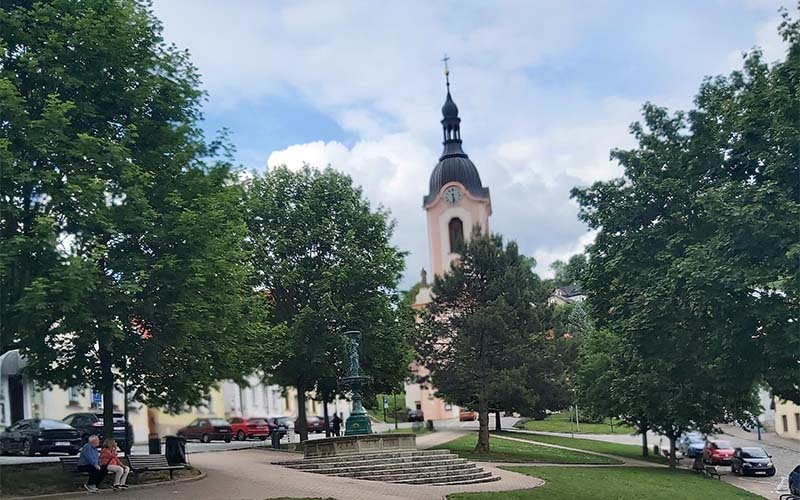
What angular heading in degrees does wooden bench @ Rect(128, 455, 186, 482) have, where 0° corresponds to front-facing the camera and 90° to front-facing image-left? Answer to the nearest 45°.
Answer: approximately 315°

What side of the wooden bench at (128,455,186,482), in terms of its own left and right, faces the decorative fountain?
left

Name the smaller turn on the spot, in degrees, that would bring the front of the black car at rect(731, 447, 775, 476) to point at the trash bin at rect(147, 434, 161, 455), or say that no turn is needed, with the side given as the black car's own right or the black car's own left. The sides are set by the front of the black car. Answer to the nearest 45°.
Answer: approximately 90° to the black car's own right

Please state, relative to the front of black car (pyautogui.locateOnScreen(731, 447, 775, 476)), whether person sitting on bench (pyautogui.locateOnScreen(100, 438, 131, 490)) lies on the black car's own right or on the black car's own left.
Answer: on the black car's own right

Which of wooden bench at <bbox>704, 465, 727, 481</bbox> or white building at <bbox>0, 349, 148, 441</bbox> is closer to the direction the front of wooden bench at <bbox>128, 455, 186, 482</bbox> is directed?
the wooden bench

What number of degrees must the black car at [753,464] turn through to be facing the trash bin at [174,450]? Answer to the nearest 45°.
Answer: approximately 90° to its right

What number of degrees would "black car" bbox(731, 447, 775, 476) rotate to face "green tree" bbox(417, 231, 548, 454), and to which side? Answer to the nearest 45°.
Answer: approximately 90° to its right

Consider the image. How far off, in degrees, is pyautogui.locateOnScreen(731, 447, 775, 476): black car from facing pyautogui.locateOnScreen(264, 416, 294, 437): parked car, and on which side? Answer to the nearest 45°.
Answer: approximately 135° to its right
